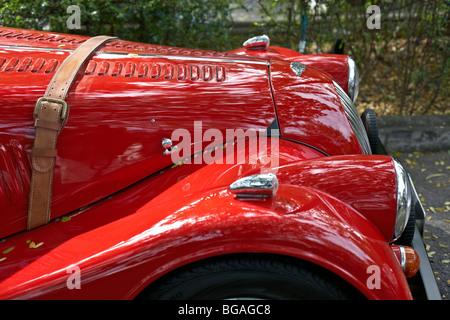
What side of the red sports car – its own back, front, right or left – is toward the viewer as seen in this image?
right
